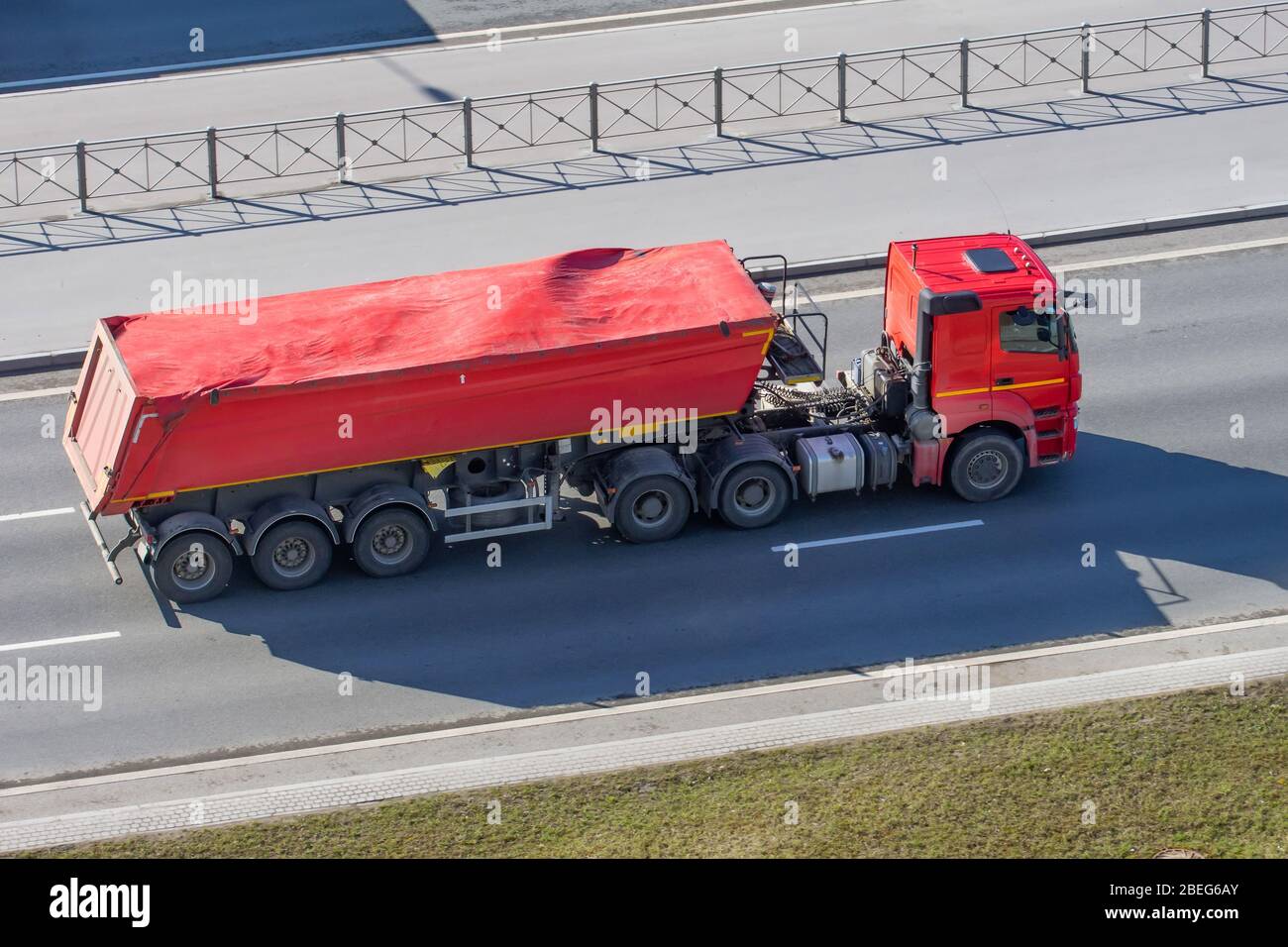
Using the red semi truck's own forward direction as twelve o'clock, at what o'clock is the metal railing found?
The metal railing is roughly at 9 o'clock from the red semi truck.

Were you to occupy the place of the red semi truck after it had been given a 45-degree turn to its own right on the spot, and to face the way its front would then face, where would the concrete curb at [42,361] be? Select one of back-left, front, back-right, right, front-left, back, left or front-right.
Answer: back

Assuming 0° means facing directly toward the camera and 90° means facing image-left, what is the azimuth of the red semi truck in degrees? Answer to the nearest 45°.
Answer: approximately 270°

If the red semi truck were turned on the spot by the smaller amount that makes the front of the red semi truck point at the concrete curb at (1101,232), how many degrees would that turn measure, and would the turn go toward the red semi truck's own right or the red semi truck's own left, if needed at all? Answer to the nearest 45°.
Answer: approximately 45° to the red semi truck's own left
